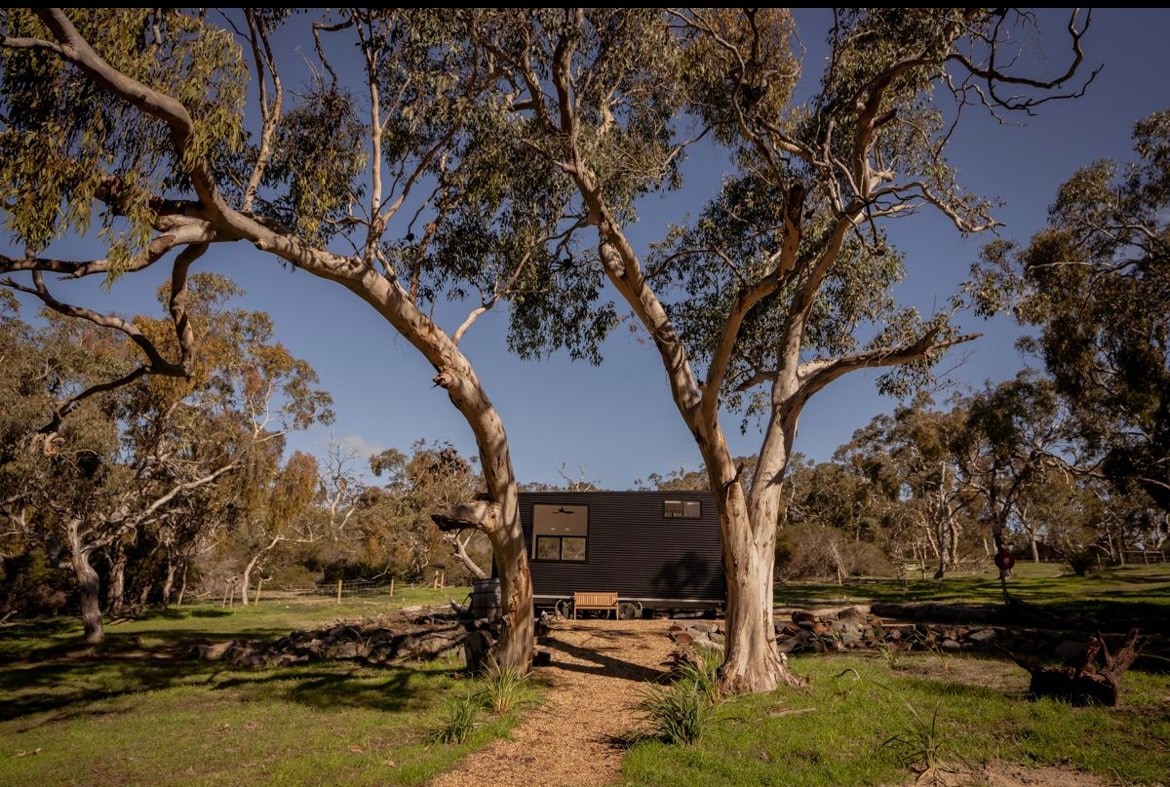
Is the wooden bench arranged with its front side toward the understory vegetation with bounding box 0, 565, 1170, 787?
yes

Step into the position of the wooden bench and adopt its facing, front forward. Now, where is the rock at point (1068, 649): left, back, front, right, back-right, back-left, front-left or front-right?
front-left

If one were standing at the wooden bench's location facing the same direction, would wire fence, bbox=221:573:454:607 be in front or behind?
behind

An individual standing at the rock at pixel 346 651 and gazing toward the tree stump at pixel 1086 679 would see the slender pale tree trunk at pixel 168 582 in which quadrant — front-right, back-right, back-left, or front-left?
back-left

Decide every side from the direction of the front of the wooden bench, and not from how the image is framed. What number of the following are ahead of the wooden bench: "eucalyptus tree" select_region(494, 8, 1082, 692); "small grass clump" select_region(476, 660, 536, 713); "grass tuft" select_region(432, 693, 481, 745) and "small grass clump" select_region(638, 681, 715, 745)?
4

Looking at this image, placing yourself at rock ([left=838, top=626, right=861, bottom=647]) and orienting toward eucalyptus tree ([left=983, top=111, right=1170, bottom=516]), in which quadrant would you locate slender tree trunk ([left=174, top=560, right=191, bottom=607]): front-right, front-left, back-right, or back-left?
back-left

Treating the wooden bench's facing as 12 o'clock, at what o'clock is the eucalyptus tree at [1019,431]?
The eucalyptus tree is roughly at 8 o'clock from the wooden bench.

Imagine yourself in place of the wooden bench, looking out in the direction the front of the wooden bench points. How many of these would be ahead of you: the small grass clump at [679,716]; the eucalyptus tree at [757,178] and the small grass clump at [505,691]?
3

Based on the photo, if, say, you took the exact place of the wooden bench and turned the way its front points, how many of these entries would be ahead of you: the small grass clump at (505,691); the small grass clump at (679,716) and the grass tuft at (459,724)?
3

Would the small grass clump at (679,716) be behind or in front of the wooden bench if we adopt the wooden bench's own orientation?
in front

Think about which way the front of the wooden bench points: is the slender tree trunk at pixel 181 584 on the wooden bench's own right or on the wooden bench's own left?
on the wooden bench's own right

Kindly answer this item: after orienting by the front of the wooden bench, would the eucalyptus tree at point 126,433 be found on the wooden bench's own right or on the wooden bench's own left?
on the wooden bench's own right

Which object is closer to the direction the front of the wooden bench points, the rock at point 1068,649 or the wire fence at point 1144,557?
the rock

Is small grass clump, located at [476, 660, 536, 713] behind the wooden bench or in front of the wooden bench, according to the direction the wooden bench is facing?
in front

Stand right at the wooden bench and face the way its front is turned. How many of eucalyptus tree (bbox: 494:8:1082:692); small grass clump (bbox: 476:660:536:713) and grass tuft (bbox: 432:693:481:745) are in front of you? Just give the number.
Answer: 3

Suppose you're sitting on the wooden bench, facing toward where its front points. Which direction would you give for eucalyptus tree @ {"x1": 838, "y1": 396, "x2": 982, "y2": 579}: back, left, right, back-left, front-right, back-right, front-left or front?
back-left

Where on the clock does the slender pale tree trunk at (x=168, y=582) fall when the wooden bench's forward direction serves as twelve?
The slender pale tree trunk is roughly at 4 o'clock from the wooden bench.

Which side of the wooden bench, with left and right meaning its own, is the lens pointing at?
front
